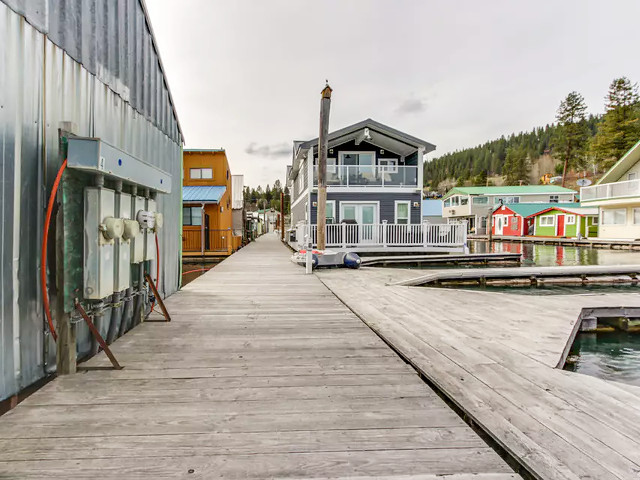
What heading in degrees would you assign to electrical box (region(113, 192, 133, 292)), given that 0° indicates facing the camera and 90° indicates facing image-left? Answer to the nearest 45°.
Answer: approximately 315°

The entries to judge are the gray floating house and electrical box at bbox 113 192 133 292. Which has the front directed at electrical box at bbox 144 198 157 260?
the gray floating house

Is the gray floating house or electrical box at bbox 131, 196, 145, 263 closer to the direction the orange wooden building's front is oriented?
the electrical box

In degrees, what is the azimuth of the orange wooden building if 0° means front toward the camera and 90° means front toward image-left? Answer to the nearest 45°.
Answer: approximately 0°

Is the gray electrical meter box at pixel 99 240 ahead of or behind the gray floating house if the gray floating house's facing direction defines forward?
ahead

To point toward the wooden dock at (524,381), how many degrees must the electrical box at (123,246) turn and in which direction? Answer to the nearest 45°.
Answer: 0° — it already faces it

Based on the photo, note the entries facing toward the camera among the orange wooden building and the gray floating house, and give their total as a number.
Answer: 2

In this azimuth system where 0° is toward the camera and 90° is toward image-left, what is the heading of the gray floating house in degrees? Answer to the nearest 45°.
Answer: approximately 0°

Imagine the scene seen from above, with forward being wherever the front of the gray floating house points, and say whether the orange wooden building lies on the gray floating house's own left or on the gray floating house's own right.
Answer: on the gray floating house's own right

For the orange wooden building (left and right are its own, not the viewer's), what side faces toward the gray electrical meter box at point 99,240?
front

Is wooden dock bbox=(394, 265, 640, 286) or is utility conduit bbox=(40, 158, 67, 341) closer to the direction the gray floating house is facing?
the utility conduit
